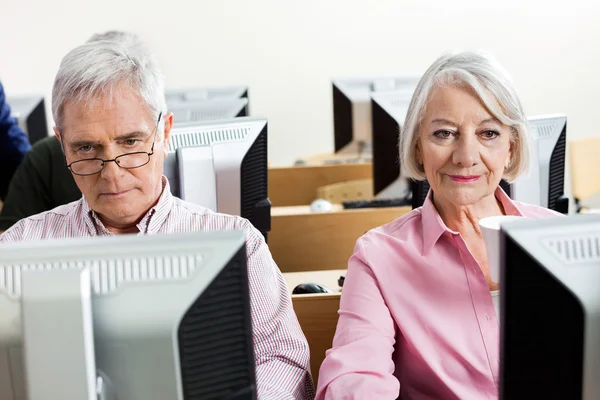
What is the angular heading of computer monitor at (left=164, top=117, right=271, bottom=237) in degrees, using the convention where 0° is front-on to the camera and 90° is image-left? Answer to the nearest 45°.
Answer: approximately 225°

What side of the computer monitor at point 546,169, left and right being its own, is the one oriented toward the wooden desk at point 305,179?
left

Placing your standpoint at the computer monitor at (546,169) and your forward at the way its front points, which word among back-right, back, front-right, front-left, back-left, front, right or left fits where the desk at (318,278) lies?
back-left

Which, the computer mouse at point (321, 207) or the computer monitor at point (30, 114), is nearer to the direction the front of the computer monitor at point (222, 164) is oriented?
the computer mouse

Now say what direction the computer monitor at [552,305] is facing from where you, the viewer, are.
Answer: facing away from the viewer and to the left of the viewer

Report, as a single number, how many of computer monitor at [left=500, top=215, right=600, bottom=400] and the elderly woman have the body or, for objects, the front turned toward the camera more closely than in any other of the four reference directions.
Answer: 1

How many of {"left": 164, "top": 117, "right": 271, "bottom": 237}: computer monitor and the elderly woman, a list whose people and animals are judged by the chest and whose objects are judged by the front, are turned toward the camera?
1

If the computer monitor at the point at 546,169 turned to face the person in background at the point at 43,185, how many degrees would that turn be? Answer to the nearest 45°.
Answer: approximately 135° to its left

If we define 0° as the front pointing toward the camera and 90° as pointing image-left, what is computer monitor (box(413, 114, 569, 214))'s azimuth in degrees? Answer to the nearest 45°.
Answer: approximately 225°

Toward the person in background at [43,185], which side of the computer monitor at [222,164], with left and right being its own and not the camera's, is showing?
left

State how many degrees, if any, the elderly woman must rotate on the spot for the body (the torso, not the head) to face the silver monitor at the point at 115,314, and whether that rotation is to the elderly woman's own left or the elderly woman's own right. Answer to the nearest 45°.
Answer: approximately 45° to the elderly woman's own right
